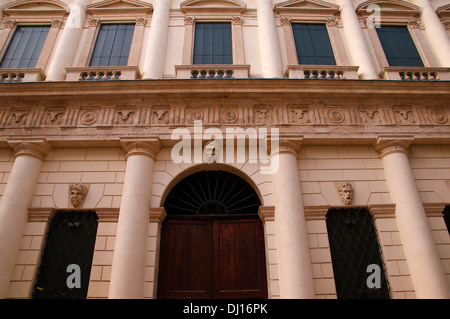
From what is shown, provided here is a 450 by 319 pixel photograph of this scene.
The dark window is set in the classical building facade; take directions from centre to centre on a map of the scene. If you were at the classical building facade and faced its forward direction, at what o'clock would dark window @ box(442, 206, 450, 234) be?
The dark window is roughly at 9 o'clock from the classical building facade.

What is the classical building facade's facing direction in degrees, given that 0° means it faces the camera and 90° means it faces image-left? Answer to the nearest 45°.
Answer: approximately 0°
